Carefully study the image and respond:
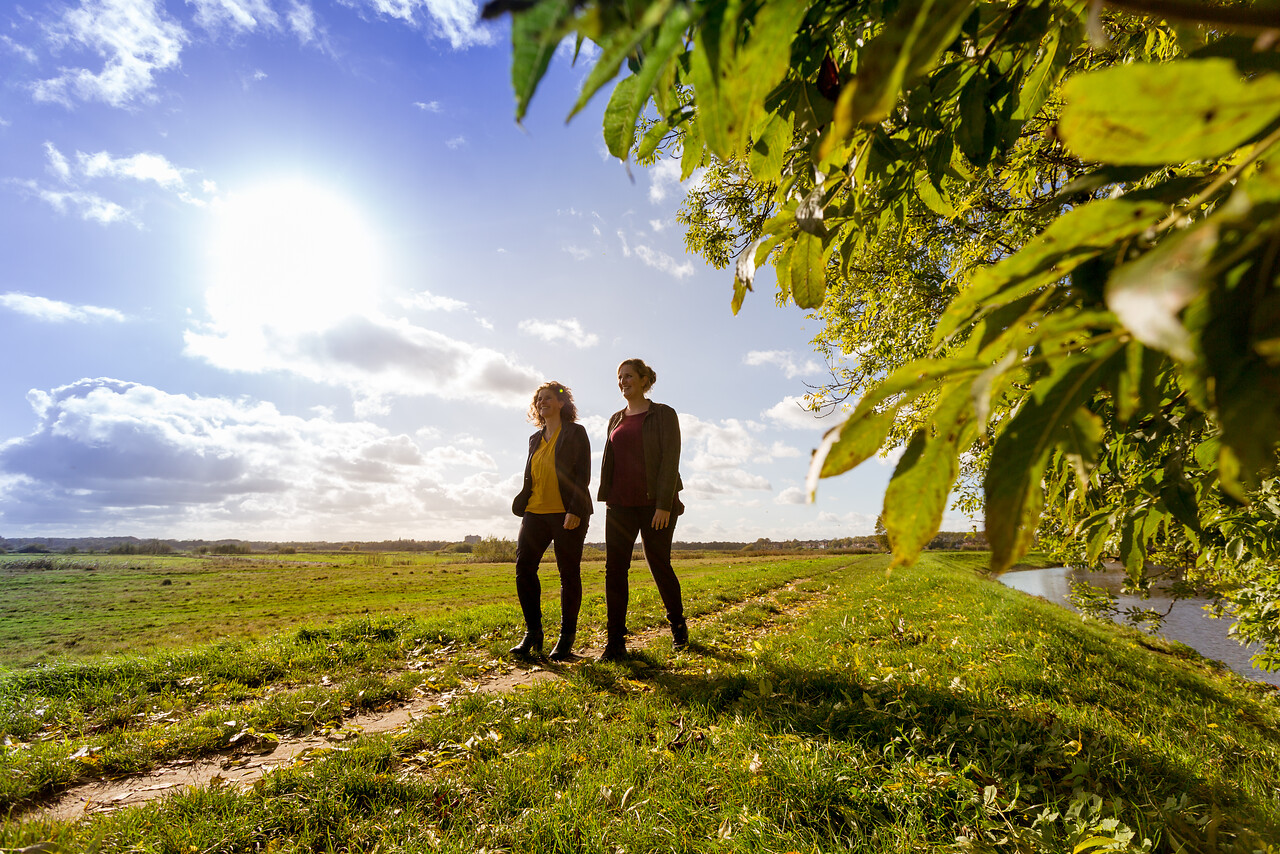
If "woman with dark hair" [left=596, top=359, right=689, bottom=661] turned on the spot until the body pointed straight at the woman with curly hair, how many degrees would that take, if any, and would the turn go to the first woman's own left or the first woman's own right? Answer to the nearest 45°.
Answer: approximately 45° to the first woman's own right

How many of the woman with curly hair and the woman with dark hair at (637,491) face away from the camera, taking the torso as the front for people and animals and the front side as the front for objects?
0

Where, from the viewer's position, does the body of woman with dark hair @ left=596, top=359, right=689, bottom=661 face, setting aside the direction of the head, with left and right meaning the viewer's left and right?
facing the viewer and to the left of the viewer

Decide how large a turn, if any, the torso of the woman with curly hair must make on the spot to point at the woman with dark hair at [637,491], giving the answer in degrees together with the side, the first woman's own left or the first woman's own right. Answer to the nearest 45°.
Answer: approximately 90° to the first woman's own left

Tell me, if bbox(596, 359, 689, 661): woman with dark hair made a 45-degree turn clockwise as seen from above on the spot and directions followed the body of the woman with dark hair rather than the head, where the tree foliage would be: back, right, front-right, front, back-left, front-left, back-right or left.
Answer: left

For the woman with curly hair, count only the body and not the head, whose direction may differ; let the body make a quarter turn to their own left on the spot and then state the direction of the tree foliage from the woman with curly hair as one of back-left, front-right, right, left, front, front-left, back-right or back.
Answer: front-right
